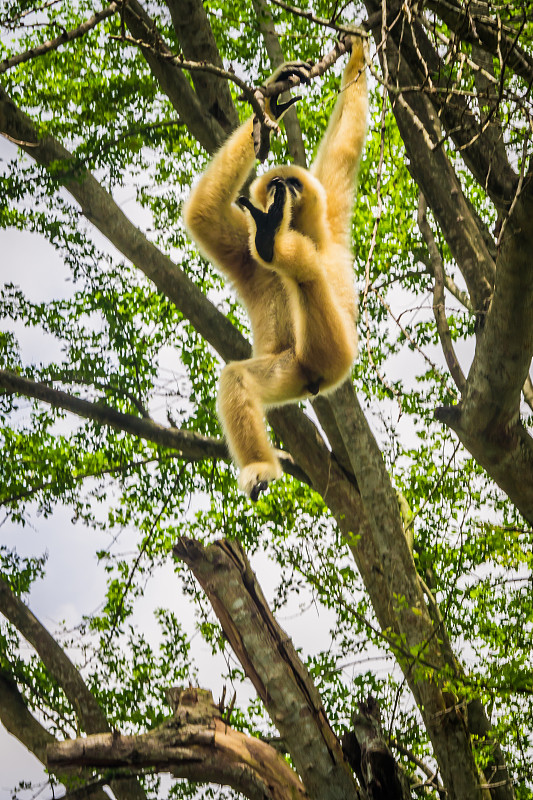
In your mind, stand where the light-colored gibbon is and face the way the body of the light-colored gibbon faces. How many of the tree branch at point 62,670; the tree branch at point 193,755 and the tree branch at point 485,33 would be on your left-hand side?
1

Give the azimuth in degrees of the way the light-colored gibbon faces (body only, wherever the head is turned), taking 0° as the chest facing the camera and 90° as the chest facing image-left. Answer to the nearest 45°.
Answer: approximately 45°

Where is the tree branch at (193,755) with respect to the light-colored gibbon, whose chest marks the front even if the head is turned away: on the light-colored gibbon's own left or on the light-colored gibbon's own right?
on the light-colored gibbon's own right

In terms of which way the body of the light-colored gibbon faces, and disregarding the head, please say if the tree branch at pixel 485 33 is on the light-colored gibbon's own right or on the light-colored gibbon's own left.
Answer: on the light-colored gibbon's own left
